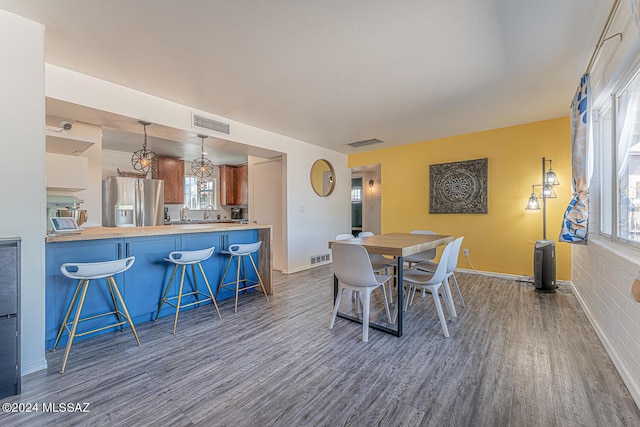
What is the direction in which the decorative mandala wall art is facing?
toward the camera

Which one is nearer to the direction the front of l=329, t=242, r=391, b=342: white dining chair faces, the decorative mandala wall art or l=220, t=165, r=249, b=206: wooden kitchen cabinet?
the decorative mandala wall art

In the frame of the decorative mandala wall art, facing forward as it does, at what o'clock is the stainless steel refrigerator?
The stainless steel refrigerator is roughly at 2 o'clock from the decorative mandala wall art.

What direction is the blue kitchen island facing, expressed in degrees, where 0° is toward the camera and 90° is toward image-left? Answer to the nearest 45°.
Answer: approximately 315°

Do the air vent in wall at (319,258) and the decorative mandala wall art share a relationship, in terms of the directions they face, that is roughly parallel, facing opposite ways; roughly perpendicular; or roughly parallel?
roughly perpendicular

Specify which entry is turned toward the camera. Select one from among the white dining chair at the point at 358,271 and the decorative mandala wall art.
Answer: the decorative mandala wall art

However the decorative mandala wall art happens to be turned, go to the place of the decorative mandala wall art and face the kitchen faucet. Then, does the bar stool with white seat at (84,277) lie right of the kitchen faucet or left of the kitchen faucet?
left

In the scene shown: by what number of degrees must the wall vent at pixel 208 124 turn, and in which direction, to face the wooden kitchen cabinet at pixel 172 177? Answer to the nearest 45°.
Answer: approximately 135° to its left

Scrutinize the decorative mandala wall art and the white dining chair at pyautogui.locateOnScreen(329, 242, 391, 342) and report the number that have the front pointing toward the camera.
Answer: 1

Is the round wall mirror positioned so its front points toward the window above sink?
no

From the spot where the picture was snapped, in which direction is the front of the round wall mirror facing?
facing the viewer and to the right of the viewer

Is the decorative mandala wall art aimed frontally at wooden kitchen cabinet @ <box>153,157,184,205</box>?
no

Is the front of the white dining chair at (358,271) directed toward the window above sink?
no

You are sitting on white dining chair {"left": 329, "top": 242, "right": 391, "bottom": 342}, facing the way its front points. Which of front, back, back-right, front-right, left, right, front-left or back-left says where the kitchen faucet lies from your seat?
left

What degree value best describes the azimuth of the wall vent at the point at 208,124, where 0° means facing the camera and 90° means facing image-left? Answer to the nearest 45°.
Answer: approximately 315°
